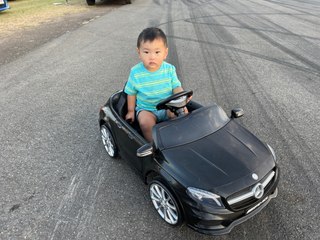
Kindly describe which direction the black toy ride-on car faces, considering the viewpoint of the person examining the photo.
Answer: facing the viewer and to the right of the viewer

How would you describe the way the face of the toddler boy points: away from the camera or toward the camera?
toward the camera

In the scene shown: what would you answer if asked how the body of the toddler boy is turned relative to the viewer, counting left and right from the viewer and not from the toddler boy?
facing the viewer
